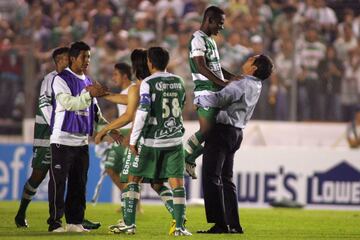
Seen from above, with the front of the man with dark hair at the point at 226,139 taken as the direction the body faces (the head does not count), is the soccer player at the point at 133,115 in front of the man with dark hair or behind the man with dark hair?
in front

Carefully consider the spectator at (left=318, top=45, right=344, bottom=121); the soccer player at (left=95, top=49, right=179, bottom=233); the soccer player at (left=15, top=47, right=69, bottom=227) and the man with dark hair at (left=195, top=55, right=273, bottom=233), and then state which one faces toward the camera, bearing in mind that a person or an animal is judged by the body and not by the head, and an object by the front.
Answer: the spectator

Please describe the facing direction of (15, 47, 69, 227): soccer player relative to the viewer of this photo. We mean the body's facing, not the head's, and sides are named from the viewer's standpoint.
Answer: facing to the right of the viewer

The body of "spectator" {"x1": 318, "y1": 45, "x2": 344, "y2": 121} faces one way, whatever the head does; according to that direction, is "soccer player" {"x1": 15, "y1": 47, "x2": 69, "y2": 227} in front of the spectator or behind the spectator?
in front

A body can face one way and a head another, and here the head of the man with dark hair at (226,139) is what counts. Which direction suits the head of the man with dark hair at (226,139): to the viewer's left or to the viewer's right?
to the viewer's left

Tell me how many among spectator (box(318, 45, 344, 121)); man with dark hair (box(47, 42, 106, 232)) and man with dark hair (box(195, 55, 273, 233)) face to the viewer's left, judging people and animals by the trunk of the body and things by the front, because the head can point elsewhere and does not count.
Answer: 1

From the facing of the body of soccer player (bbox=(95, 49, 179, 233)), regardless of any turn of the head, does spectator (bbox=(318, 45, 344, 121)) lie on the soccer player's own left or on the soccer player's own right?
on the soccer player's own right

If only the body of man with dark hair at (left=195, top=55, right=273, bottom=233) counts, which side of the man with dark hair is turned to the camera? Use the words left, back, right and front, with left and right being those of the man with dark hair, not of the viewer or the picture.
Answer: left
